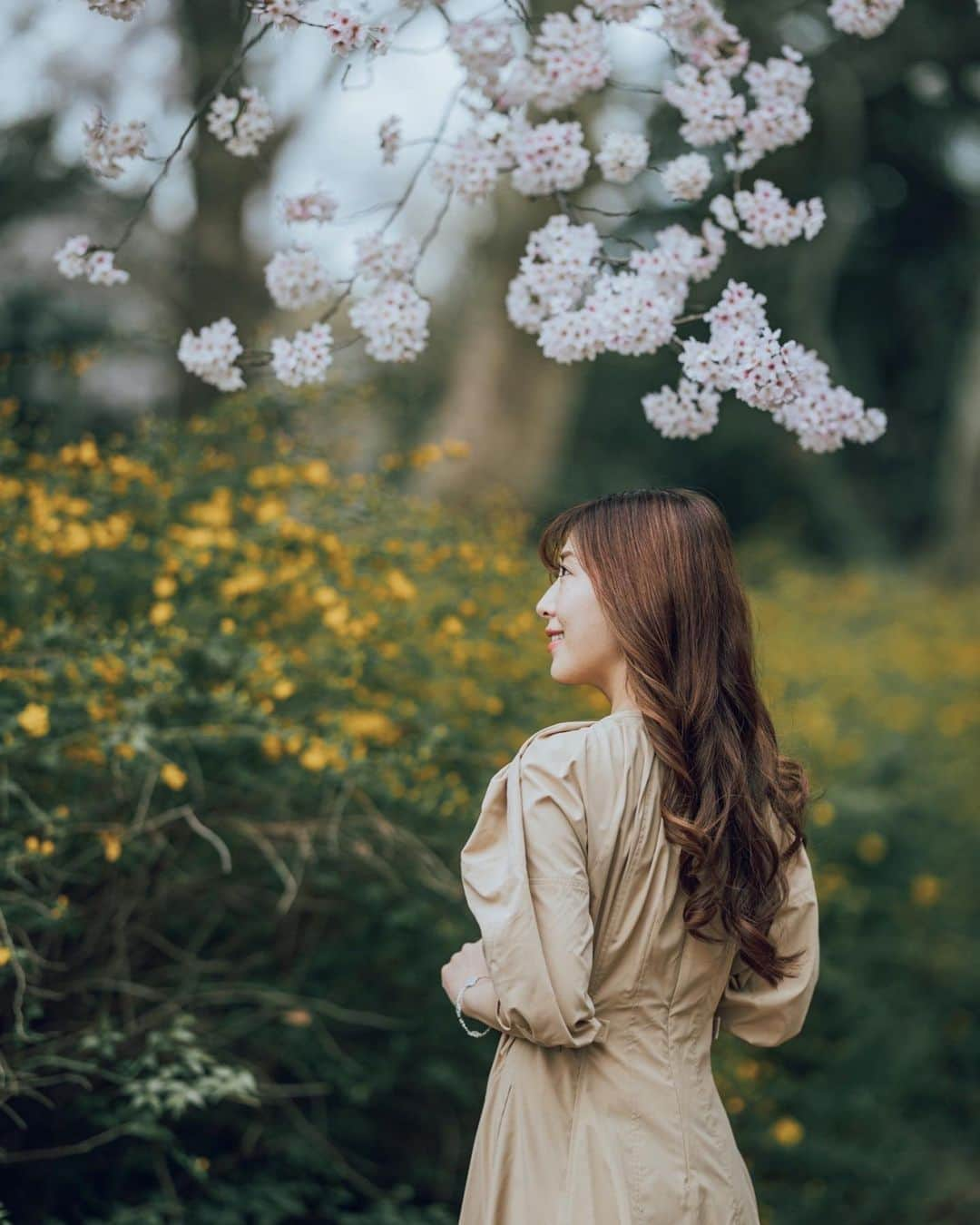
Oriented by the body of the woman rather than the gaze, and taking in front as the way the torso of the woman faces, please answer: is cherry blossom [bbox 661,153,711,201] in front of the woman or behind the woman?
in front

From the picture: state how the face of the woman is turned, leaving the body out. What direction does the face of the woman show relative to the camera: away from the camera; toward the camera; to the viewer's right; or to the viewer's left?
to the viewer's left

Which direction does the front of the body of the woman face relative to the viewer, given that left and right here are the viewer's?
facing away from the viewer and to the left of the viewer

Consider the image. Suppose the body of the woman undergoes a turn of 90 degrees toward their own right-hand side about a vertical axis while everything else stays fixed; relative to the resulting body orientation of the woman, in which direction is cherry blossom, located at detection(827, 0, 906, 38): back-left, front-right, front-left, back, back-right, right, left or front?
front-left

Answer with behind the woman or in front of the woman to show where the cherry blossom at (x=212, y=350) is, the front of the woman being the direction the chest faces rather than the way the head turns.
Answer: in front

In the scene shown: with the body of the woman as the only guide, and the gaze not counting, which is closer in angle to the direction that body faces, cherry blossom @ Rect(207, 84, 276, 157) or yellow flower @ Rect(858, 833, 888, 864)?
the cherry blossom

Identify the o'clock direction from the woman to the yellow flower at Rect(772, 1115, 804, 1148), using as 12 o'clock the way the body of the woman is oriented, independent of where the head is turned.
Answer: The yellow flower is roughly at 2 o'clock from the woman.

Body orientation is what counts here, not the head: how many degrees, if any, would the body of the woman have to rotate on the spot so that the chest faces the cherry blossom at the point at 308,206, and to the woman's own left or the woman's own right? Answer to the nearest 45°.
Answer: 0° — they already face it
